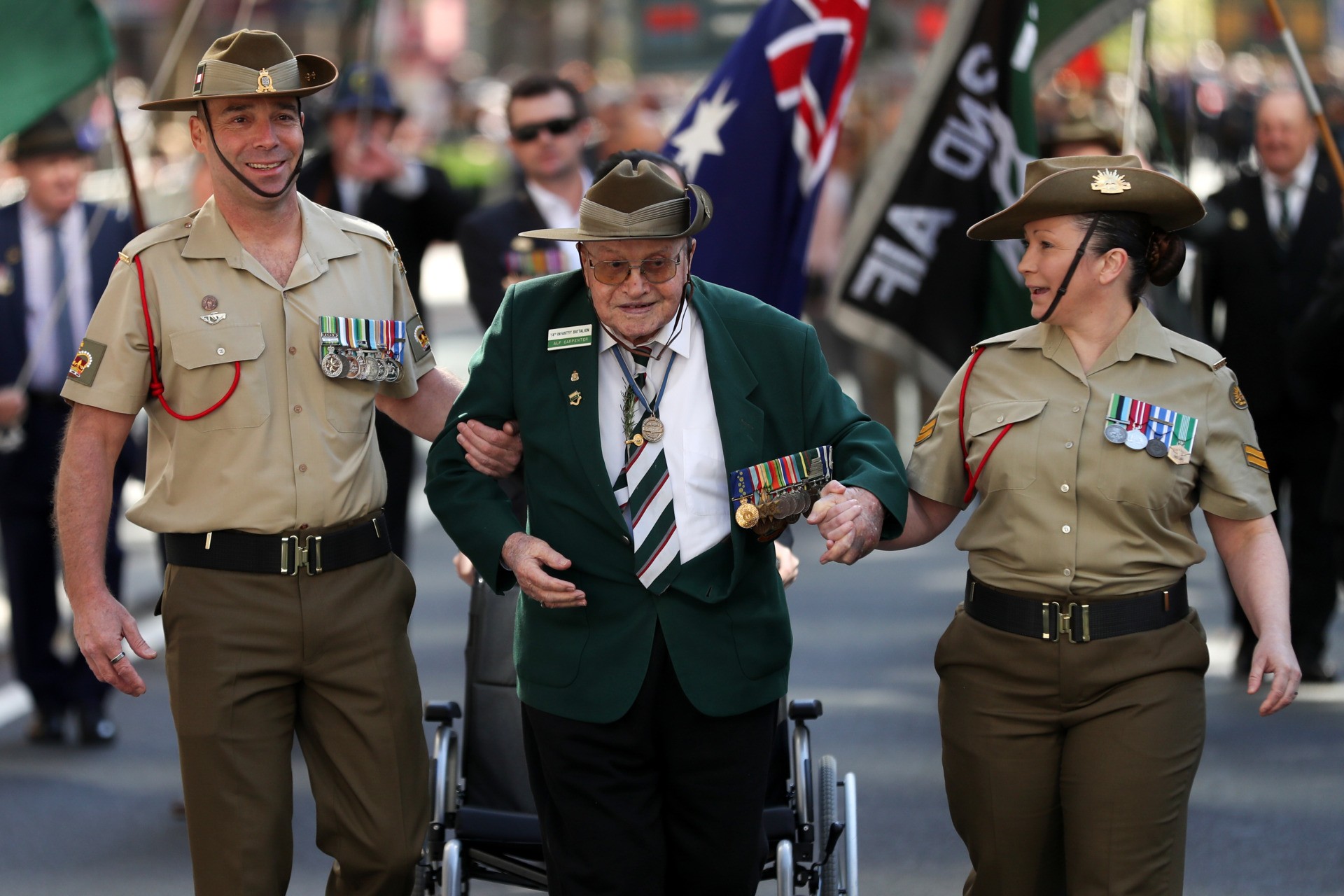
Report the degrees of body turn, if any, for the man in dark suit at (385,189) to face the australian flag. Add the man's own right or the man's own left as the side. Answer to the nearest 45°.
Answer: approximately 45° to the man's own left

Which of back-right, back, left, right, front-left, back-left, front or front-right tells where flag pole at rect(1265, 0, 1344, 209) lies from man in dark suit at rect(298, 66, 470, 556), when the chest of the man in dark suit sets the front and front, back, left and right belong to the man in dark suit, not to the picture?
front-left

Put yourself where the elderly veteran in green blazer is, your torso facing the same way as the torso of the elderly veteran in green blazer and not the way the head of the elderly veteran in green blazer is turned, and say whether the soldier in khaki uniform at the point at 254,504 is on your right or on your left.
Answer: on your right

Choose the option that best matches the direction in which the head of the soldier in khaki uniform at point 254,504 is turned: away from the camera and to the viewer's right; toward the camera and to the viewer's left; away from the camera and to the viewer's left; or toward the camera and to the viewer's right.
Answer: toward the camera and to the viewer's right

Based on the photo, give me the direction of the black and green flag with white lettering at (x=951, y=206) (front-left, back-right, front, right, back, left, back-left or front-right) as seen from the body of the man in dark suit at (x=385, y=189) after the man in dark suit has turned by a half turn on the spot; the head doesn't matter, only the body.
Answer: back-right

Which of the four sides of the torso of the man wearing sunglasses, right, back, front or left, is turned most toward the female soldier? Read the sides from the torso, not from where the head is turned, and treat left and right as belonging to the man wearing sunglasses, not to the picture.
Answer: front

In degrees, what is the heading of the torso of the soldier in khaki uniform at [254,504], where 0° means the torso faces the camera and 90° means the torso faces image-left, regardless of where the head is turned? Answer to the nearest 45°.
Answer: approximately 0°

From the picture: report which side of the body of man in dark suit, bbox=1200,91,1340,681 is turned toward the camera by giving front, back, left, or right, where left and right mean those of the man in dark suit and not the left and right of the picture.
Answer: front

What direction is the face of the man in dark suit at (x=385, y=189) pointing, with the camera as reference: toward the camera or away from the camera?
toward the camera

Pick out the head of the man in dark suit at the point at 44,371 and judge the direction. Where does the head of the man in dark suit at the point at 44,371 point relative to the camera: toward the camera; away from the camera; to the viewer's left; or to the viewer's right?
toward the camera

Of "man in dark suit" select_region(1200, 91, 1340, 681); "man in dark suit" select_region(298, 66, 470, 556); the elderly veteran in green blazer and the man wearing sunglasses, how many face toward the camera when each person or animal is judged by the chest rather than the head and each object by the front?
4

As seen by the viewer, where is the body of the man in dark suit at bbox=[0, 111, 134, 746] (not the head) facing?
toward the camera

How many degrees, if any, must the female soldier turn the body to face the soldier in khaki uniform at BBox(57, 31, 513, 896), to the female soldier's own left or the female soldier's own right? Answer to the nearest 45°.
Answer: approximately 90° to the female soldier's own right

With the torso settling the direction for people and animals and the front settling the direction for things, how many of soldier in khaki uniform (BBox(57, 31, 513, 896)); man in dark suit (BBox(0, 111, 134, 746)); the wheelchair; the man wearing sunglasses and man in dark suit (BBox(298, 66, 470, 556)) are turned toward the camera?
5

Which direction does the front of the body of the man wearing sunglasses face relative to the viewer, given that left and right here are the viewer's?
facing the viewer

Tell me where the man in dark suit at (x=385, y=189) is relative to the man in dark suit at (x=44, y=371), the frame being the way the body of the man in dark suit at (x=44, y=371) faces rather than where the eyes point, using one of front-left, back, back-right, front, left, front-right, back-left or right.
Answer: left

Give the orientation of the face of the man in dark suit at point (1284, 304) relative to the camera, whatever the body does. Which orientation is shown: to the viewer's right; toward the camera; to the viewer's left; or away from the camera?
toward the camera

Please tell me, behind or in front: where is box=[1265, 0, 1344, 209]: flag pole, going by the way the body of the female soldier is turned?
behind

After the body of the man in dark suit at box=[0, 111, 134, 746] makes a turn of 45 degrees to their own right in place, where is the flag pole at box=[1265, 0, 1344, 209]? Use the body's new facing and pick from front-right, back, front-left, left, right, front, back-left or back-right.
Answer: left

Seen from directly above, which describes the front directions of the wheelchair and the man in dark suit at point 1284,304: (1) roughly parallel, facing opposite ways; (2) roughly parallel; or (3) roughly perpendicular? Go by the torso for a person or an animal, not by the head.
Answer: roughly parallel
